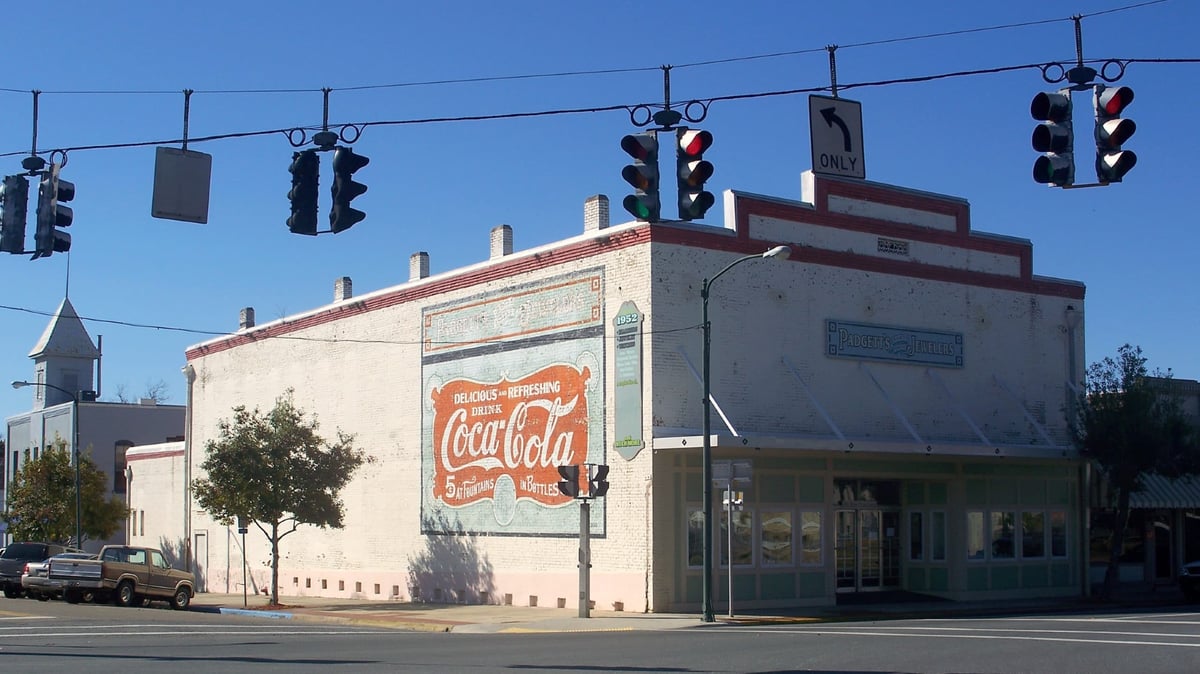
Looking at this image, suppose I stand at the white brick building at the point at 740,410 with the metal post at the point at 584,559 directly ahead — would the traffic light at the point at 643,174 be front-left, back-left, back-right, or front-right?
front-left

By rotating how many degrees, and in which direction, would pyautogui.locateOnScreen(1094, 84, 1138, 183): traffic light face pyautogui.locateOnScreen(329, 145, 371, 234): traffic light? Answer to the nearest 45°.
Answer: approximately 135° to its right

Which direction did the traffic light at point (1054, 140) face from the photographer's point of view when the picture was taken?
facing the viewer and to the left of the viewer

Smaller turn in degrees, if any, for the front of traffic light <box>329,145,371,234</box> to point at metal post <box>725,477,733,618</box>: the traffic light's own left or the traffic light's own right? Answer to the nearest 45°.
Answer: approximately 45° to the traffic light's own left

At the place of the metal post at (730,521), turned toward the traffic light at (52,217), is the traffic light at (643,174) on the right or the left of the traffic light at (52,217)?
left

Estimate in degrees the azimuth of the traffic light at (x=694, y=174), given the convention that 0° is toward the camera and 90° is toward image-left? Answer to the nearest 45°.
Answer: approximately 315°

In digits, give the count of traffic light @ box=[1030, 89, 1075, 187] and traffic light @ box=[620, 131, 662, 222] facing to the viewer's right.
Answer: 0

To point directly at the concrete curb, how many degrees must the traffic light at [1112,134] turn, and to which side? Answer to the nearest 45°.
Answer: approximately 180°

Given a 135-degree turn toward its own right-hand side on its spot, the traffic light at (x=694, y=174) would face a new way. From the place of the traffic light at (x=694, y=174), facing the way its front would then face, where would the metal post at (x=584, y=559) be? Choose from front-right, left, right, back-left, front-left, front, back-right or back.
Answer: right

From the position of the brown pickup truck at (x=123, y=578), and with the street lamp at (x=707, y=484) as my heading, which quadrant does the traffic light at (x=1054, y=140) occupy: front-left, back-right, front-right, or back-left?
front-right

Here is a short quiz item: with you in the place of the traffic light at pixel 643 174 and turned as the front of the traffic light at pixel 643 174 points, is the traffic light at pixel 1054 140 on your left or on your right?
on your left

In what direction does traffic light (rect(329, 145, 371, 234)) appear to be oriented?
to the viewer's right

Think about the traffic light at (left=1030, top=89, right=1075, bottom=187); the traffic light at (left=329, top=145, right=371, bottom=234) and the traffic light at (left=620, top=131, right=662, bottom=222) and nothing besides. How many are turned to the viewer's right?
1
